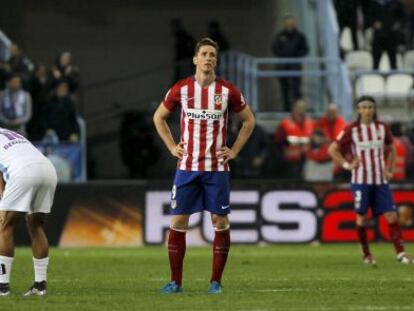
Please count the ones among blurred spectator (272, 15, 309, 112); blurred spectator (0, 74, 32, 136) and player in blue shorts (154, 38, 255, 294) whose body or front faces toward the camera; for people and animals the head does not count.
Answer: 3

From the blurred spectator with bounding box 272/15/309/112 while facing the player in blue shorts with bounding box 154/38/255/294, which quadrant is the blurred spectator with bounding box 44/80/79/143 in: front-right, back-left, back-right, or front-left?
front-right

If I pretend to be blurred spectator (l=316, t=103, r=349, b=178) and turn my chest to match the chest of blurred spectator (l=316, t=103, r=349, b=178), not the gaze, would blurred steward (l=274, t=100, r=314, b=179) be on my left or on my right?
on my right

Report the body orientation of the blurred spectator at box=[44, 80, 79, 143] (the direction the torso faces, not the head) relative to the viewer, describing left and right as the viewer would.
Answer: facing the viewer

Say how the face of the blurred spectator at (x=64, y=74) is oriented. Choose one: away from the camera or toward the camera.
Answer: toward the camera

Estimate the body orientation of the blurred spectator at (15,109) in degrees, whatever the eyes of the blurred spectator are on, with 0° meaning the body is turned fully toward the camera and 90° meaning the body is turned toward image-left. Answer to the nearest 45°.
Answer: approximately 0°

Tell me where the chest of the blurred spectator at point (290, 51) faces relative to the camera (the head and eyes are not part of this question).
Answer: toward the camera

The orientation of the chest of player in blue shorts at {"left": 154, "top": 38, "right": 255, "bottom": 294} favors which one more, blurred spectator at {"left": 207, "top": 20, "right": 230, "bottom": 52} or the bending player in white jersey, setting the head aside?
the bending player in white jersey

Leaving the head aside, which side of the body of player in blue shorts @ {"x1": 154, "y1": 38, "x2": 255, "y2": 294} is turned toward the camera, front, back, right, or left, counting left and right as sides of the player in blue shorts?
front

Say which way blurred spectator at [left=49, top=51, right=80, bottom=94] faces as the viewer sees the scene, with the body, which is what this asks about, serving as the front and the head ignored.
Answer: toward the camera

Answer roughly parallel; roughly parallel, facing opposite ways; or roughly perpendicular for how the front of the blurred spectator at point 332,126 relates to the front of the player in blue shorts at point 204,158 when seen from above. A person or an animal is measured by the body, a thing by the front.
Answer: roughly parallel

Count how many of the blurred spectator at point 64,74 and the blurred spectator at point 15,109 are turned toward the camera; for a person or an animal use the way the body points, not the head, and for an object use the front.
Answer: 2

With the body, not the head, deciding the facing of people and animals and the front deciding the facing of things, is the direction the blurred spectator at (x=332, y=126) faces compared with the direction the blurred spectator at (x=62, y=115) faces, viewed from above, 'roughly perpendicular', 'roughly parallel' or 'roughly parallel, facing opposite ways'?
roughly parallel

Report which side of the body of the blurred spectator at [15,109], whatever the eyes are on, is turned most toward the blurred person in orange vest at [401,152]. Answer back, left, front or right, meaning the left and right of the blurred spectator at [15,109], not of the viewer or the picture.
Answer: left

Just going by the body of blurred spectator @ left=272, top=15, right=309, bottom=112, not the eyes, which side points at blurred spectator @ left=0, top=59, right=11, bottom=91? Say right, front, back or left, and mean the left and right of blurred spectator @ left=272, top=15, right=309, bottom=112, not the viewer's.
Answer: right
